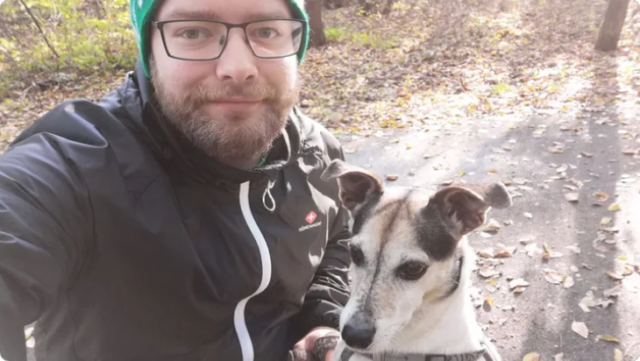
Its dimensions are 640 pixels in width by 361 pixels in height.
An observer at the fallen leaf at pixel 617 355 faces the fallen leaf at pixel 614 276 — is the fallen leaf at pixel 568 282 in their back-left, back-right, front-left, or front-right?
front-left

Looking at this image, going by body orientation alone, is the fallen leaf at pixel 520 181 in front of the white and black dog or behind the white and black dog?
behind

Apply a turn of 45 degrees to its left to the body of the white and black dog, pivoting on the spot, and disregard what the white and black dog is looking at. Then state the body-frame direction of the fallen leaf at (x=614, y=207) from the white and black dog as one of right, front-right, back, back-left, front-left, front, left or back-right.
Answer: back-left

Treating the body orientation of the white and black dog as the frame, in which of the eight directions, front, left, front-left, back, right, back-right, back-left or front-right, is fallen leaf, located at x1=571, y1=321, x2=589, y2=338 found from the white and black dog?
back

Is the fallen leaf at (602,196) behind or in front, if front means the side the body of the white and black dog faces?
behind

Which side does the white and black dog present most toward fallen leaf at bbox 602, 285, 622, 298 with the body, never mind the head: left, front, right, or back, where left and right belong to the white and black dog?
back

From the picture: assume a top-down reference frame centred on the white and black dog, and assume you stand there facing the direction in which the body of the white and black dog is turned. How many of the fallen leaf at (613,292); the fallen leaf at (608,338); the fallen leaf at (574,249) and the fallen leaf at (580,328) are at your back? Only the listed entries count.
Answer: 4

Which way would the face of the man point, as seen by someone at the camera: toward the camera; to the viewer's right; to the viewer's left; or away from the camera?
toward the camera

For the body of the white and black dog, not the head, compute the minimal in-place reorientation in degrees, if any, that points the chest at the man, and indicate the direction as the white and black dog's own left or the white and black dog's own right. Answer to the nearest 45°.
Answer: approximately 45° to the white and black dog's own right

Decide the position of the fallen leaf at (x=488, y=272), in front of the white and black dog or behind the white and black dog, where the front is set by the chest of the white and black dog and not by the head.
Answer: behind

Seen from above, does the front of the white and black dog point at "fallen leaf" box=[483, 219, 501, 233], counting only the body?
no

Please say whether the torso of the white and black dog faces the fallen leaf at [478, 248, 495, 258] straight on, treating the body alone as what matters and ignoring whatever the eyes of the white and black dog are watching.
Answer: no

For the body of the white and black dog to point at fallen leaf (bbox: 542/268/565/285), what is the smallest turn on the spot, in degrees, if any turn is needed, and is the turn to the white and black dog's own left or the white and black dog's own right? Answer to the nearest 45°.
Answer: approximately 180°

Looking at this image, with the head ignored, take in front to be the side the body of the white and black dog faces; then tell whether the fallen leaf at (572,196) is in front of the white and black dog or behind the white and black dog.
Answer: behind

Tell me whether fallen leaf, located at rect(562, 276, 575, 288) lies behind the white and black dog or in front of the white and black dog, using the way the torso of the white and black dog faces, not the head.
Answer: behind

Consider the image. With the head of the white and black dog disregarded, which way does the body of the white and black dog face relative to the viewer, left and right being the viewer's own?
facing the viewer and to the left of the viewer

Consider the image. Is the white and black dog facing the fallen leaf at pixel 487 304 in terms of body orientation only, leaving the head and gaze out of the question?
no

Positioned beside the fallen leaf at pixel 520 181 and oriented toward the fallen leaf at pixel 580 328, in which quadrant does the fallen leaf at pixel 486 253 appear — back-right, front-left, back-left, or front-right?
front-right
